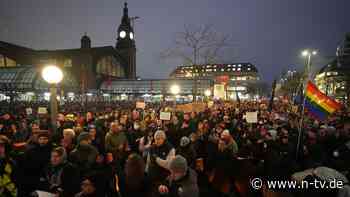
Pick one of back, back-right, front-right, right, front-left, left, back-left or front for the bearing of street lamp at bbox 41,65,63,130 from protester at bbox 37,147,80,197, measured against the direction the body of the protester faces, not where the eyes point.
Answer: back-right

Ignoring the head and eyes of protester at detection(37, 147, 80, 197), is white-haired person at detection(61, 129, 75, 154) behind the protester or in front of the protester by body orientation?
behind

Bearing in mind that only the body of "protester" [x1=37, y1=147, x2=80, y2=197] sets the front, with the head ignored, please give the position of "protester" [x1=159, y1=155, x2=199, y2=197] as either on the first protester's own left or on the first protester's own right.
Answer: on the first protester's own left

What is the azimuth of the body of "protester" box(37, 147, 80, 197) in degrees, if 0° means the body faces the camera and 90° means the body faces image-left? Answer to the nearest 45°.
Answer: approximately 45°

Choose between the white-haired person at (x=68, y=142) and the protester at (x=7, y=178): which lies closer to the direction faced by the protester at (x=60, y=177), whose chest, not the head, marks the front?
the protester
